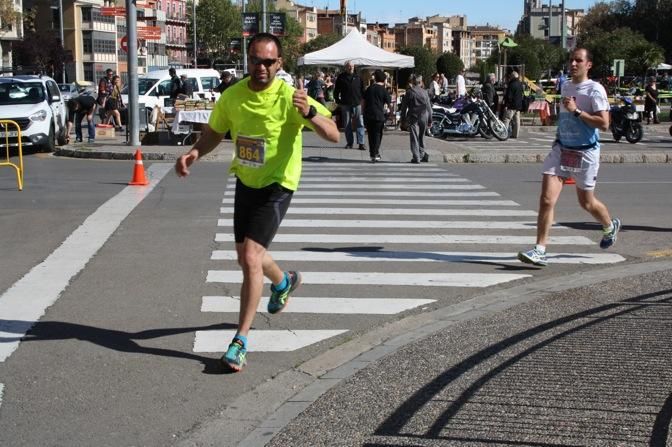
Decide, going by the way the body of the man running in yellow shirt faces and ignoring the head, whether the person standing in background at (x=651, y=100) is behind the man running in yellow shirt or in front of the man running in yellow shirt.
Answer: behind

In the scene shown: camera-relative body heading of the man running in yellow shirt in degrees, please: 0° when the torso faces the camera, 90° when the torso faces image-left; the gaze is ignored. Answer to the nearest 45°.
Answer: approximately 45°

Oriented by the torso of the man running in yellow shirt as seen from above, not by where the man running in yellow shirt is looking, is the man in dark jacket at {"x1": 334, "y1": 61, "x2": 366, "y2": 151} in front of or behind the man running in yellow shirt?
behind

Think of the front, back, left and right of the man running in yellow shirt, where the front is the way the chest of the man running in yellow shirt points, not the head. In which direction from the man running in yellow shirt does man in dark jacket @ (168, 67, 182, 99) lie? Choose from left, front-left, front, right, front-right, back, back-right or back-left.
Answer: back-right

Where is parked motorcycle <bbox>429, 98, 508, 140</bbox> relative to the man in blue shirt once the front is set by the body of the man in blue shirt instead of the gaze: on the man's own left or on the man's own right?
on the man's own right
